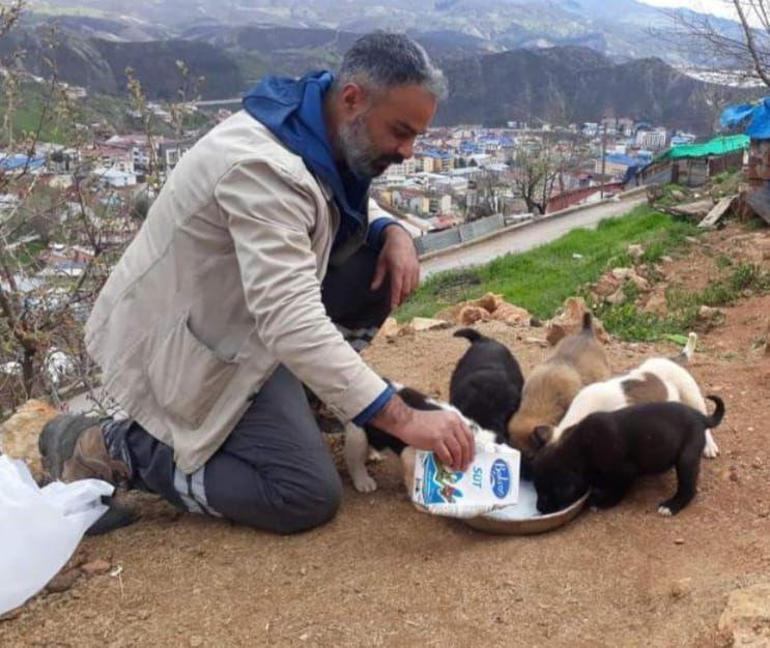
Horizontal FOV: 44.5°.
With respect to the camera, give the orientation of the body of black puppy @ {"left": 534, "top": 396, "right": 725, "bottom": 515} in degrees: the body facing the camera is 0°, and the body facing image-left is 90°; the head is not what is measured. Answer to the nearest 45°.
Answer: approximately 90°

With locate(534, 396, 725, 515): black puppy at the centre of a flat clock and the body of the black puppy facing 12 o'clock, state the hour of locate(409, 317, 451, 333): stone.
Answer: The stone is roughly at 2 o'clock from the black puppy.

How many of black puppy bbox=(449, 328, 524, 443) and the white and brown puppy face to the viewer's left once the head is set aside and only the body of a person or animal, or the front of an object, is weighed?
1

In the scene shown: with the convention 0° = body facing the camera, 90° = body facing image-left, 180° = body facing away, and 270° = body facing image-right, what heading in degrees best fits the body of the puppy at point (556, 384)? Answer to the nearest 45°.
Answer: approximately 45°

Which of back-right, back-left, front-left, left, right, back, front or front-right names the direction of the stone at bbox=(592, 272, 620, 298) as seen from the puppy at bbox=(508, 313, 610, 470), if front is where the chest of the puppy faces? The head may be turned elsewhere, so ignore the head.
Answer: back-right

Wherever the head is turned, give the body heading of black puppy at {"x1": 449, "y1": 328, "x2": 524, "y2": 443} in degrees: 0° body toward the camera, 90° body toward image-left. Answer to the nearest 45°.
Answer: approximately 0°

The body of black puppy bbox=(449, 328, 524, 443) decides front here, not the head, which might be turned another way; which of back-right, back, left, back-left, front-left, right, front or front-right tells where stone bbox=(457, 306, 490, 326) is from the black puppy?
back

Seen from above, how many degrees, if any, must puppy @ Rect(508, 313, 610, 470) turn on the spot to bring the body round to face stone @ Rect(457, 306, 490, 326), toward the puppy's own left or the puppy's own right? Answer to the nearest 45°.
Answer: approximately 135° to the puppy's own right

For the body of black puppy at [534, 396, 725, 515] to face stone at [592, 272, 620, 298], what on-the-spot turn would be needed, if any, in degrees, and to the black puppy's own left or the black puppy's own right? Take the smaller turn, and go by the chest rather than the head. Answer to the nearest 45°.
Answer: approximately 90° to the black puppy's own right
